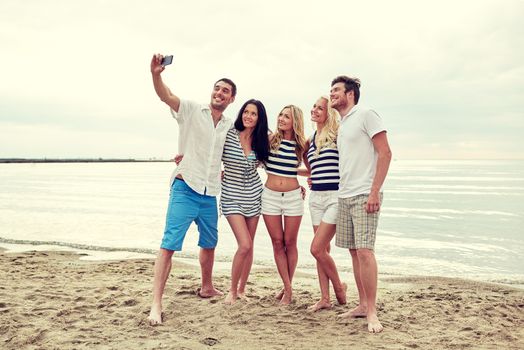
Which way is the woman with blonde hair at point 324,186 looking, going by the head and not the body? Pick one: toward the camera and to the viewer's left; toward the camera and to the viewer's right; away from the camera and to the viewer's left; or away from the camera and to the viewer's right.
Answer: toward the camera and to the viewer's left

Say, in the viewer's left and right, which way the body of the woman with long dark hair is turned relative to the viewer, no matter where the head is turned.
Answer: facing the viewer

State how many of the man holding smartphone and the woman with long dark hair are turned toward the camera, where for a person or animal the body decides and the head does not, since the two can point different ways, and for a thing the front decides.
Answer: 2

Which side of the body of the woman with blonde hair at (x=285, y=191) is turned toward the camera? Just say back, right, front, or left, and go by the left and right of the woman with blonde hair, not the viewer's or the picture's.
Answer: front

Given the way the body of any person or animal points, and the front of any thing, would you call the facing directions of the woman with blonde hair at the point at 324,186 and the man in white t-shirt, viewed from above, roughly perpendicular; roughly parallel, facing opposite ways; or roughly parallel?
roughly parallel

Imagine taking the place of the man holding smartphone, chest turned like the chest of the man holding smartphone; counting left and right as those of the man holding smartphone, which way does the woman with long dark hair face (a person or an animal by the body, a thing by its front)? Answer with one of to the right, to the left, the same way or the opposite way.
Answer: the same way

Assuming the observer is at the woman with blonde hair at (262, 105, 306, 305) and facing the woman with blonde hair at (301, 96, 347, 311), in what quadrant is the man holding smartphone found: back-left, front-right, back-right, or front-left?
back-right

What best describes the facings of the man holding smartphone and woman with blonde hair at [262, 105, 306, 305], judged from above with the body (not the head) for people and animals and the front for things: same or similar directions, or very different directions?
same or similar directions

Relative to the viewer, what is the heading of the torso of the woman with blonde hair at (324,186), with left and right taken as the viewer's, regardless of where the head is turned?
facing the viewer and to the left of the viewer

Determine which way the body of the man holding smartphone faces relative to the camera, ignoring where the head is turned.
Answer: toward the camera

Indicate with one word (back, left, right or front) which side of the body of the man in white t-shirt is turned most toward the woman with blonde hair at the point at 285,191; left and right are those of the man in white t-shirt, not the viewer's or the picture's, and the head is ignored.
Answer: right

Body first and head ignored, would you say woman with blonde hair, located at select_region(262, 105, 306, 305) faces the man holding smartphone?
no

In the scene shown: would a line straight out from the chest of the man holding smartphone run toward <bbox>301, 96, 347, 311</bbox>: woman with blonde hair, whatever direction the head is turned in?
no

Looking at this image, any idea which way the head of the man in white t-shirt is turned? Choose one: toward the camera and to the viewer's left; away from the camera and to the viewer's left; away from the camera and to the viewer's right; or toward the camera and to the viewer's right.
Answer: toward the camera and to the viewer's left
